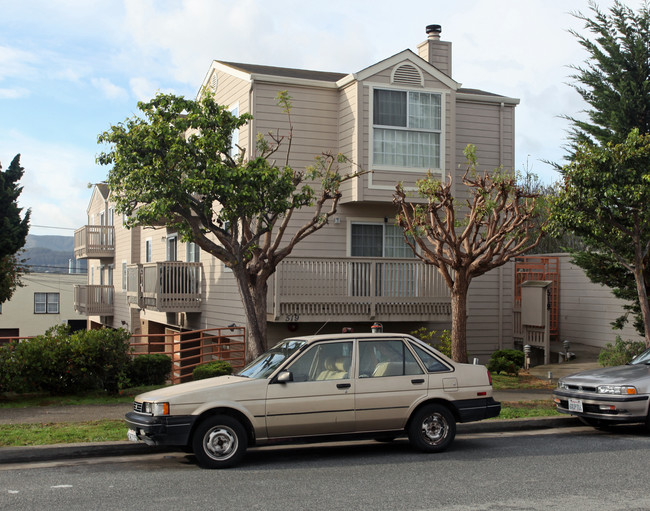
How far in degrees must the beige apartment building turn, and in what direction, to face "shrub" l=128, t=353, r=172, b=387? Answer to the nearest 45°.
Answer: approximately 45° to its right

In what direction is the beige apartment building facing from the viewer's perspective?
toward the camera

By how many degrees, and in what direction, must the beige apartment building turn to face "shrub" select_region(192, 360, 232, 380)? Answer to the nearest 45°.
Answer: approximately 45° to its right

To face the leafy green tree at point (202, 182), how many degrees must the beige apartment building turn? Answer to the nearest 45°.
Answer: approximately 45° to its right

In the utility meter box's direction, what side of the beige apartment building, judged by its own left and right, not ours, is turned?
left

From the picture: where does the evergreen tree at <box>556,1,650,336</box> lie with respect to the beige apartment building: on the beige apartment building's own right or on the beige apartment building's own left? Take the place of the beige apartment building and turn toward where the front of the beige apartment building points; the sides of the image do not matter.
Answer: on the beige apartment building's own left
